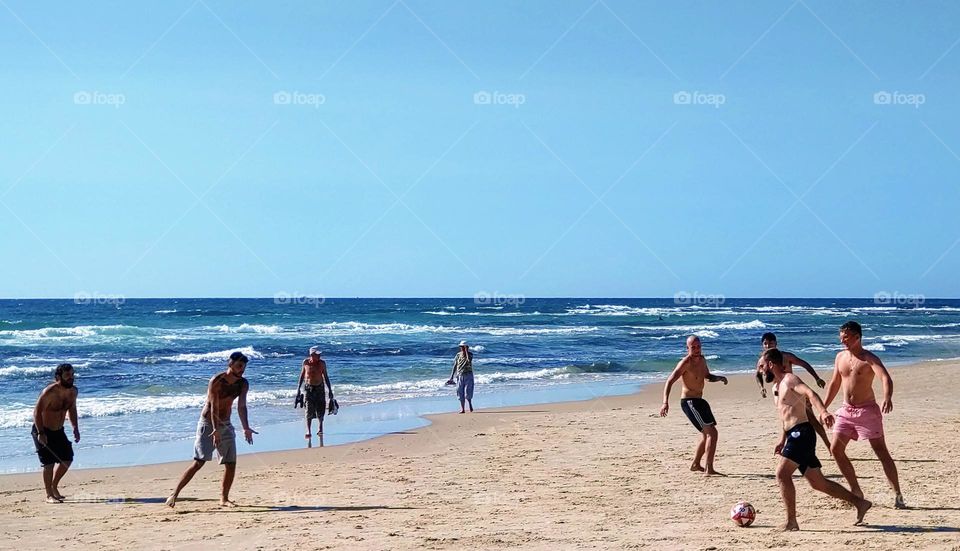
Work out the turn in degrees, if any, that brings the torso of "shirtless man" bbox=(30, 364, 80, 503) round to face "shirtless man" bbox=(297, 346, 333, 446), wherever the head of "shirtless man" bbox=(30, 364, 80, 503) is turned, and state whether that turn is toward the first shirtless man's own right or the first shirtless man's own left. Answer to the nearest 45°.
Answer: approximately 90° to the first shirtless man's own left

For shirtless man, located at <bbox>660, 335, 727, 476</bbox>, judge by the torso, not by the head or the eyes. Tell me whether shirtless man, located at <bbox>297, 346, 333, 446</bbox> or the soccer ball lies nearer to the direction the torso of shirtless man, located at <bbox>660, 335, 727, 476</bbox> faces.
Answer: the soccer ball

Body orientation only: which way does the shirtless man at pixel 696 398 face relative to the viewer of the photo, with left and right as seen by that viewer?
facing the viewer and to the right of the viewer

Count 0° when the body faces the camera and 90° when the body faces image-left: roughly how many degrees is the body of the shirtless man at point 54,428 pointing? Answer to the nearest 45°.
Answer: approximately 315°

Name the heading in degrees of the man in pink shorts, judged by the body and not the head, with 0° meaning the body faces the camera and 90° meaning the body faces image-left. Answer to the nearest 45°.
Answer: approximately 45°

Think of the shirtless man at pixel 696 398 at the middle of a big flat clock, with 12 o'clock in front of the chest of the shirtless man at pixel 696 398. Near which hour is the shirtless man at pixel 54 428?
the shirtless man at pixel 54 428 is roughly at 4 o'clock from the shirtless man at pixel 696 398.

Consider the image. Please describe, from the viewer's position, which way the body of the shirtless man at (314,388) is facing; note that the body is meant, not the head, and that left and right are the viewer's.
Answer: facing the viewer

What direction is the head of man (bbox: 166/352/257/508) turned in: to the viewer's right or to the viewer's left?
to the viewer's right

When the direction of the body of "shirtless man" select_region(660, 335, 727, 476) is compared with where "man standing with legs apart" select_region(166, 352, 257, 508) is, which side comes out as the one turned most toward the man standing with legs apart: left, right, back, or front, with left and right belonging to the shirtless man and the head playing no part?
right

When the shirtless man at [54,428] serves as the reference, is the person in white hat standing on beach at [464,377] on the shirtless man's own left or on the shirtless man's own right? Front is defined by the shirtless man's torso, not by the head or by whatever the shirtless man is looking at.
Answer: on the shirtless man's own left

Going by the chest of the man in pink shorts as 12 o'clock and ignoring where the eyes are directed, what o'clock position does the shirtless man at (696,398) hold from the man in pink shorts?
The shirtless man is roughly at 3 o'clock from the man in pink shorts.

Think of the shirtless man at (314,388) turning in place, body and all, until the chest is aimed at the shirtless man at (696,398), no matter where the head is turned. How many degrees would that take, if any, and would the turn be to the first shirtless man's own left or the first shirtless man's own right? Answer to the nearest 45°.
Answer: approximately 45° to the first shirtless man's own left

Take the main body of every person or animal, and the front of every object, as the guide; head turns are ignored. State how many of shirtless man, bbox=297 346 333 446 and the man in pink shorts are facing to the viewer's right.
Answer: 0

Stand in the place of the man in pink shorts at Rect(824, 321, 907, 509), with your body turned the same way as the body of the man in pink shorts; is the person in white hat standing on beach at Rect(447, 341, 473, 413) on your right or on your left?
on your right
